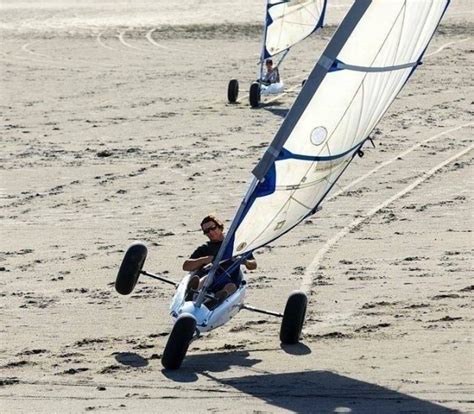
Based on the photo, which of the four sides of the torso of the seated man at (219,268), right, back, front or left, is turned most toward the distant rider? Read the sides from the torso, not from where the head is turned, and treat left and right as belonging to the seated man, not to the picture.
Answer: back

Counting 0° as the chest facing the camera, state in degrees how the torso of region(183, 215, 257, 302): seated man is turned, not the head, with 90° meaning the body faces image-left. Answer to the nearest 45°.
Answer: approximately 0°

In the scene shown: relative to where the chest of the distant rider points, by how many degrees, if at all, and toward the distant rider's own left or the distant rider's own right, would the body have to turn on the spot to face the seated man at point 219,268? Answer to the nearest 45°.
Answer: approximately 45° to the distant rider's own left

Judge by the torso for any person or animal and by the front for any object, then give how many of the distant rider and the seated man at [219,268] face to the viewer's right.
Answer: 0
